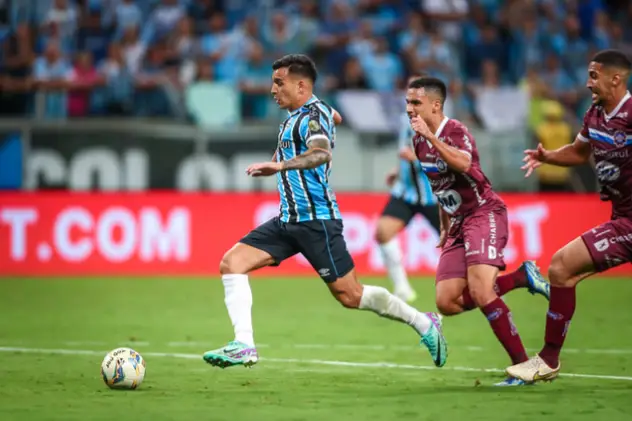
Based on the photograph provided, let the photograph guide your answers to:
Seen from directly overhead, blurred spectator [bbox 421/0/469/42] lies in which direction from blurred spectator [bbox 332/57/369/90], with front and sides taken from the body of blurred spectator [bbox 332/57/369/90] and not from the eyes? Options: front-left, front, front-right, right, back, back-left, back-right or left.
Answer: back-left

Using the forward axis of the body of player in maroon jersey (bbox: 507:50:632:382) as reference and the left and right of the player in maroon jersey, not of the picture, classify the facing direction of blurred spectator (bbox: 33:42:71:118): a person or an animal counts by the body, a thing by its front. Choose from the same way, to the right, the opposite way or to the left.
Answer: to the left

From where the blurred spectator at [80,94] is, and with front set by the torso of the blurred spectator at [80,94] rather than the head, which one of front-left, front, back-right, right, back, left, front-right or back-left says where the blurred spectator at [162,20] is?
back-left

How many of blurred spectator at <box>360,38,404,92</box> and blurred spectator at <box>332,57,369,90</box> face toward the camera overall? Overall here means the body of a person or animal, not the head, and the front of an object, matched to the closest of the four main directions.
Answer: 2

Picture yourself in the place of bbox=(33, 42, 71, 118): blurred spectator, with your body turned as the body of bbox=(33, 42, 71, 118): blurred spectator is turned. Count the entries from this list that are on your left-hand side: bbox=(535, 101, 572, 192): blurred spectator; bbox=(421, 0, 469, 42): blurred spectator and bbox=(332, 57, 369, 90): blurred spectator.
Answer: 3
